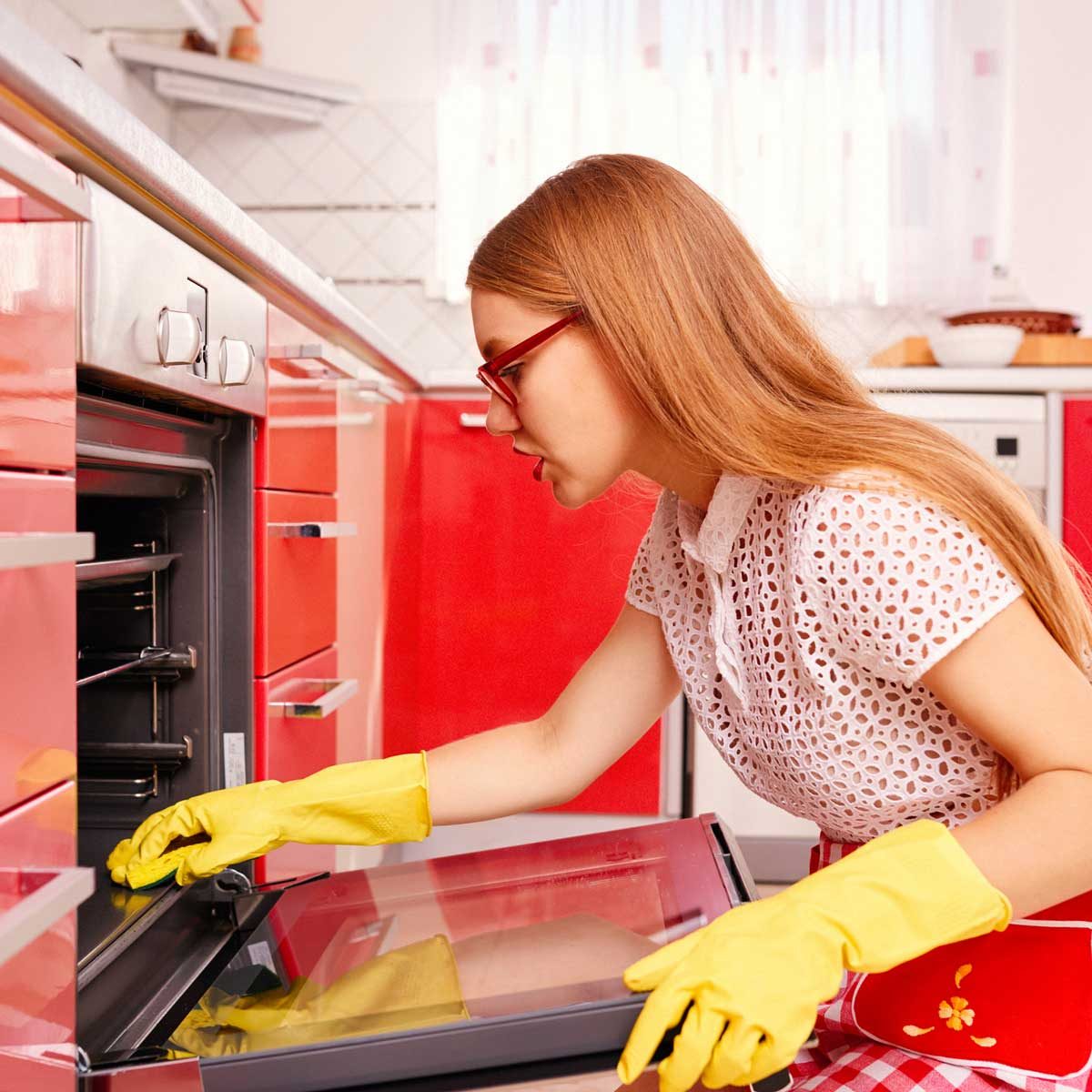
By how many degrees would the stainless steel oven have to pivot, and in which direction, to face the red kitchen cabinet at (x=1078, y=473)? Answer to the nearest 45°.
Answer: approximately 90° to its left

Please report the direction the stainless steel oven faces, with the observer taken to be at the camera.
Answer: facing the viewer and to the right of the viewer

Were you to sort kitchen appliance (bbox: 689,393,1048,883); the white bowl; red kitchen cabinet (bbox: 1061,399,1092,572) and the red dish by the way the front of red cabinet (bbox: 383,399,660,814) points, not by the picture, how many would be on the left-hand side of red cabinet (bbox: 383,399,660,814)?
4

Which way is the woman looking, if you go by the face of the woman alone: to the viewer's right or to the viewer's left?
to the viewer's left

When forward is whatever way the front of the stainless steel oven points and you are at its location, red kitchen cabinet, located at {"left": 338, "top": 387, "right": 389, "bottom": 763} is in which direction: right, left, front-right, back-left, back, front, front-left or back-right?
back-left

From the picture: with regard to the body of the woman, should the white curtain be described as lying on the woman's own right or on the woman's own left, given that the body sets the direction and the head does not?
on the woman's own right

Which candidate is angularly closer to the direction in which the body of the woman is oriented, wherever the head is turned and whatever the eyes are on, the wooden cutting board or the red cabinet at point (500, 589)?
the red cabinet

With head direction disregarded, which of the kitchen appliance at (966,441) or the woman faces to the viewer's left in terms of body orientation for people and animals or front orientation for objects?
the woman

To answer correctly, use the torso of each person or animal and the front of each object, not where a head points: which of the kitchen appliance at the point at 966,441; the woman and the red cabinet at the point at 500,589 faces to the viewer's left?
the woman

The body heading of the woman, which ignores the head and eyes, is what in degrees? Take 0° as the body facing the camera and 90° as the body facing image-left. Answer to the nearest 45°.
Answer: approximately 90°

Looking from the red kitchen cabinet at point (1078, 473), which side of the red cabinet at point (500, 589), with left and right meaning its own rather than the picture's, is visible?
left

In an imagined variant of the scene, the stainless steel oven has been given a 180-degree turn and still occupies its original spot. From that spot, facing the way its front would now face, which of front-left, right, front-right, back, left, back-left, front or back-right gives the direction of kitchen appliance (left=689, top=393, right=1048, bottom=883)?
right
